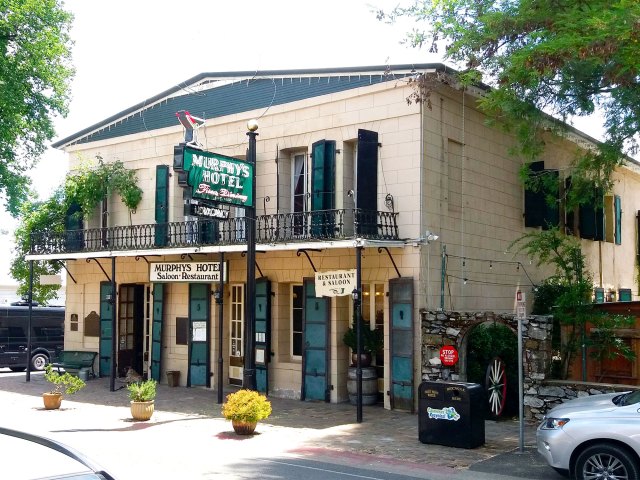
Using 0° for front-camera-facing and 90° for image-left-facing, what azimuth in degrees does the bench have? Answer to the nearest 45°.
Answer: approximately 45°

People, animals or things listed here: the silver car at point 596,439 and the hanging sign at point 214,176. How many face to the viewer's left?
1

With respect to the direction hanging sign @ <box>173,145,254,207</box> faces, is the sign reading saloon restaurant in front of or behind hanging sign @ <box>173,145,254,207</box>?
behind

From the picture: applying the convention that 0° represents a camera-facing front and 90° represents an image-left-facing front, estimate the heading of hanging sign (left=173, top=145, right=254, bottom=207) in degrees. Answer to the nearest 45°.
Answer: approximately 315°

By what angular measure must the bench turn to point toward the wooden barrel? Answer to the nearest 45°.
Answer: approximately 90° to its left

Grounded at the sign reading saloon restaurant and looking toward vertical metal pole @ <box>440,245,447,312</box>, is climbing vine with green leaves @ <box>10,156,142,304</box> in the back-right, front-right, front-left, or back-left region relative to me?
back-left

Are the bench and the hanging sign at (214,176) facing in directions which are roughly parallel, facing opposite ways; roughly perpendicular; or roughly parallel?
roughly perpendicular

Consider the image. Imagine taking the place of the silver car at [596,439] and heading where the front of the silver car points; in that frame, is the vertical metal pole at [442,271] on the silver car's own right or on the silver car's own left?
on the silver car's own right

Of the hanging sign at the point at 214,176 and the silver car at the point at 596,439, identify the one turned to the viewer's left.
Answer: the silver car

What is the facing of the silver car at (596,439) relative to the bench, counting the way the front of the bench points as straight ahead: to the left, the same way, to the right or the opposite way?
to the right
